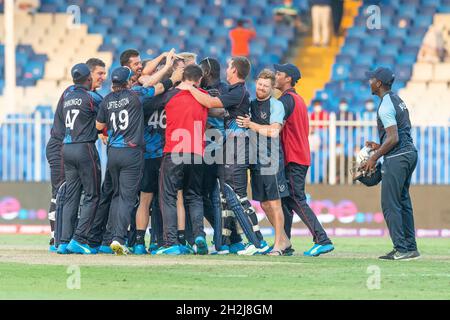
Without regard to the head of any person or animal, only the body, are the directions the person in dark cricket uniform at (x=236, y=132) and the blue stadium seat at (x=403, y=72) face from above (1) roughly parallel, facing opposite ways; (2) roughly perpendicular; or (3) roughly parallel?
roughly perpendicular

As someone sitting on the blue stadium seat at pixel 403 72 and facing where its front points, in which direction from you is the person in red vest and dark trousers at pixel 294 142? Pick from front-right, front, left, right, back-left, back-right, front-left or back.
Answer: front

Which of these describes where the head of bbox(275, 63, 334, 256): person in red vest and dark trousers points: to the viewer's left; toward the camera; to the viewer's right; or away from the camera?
to the viewer's left

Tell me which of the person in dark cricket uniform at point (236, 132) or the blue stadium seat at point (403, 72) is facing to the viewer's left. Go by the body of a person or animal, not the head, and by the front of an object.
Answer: the person in dark cricket uniform

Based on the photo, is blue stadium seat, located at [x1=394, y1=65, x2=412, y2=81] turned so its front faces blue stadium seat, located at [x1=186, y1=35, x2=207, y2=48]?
no

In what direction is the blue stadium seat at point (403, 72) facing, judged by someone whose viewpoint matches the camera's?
facing the viewer

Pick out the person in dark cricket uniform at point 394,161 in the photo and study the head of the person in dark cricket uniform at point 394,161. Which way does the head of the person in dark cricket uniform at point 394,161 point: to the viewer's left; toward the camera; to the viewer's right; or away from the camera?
to the viewer's left

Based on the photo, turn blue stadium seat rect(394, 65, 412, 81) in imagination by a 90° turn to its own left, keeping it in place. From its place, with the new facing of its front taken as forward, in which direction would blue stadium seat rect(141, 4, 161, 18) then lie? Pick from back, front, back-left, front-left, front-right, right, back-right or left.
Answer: back

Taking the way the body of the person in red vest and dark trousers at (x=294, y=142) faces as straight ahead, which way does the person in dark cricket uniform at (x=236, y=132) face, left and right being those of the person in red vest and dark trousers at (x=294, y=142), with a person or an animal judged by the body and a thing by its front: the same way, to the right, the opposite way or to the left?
the same way

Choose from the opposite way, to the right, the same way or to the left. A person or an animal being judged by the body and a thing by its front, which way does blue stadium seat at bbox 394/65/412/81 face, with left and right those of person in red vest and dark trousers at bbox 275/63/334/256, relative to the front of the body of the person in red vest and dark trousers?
to the left

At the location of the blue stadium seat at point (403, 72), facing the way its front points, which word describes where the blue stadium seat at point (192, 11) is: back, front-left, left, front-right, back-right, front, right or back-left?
right

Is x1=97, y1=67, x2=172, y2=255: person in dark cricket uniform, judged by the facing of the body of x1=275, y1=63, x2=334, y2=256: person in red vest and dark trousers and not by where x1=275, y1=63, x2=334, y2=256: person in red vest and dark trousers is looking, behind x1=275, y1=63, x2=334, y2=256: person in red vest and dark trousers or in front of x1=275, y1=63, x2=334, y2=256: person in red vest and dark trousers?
in front

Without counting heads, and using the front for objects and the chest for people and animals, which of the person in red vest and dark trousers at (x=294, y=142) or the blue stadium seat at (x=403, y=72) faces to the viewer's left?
the person in red vest and dark trousers

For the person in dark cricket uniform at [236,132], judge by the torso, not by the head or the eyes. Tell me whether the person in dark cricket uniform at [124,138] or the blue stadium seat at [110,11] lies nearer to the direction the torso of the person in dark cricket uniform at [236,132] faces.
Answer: the person in dark cricket uniform at [124,138]

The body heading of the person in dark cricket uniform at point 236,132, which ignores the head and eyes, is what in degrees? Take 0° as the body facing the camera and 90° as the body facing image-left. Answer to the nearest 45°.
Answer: approximately 90°

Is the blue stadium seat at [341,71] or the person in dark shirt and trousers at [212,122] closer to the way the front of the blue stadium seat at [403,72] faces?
the person in dark shirt and trousers
